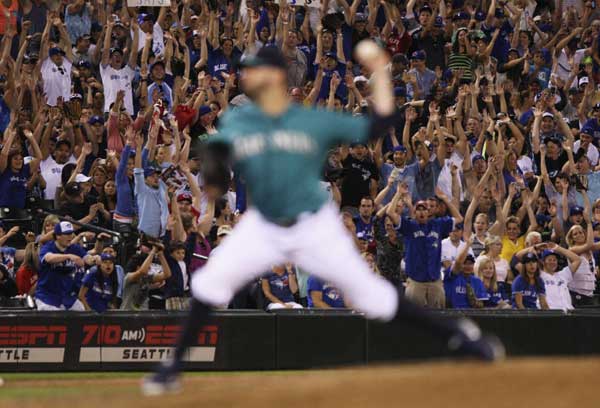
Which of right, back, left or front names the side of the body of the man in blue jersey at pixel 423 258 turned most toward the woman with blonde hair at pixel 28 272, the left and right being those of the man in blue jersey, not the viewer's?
right

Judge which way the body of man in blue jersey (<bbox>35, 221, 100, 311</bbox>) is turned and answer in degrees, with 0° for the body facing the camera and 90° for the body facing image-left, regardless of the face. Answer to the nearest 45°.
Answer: approximately 315°

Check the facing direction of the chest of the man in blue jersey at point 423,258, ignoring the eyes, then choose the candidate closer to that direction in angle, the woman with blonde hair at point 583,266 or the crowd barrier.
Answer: the crowd barrier

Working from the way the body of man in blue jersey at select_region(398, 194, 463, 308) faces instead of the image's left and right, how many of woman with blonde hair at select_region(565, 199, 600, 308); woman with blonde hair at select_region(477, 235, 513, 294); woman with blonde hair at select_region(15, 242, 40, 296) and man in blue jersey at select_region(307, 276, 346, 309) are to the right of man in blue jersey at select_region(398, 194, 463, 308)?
2

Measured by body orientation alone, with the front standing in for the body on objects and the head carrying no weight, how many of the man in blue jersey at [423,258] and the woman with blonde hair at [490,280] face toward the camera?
2

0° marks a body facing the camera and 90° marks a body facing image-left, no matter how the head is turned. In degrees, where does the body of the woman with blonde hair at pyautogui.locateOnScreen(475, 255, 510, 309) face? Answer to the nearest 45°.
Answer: approximately 0°
